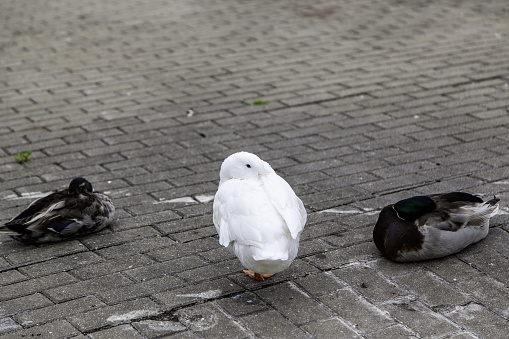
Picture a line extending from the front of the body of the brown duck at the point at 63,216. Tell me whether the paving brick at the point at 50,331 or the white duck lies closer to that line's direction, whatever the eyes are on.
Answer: the white duck

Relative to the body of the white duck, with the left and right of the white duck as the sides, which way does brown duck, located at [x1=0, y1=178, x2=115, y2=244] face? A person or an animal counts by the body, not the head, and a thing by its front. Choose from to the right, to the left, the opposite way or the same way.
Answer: to the right

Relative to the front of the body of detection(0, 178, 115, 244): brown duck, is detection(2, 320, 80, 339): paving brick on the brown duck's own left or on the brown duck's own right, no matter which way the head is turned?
on the brown duck's own right

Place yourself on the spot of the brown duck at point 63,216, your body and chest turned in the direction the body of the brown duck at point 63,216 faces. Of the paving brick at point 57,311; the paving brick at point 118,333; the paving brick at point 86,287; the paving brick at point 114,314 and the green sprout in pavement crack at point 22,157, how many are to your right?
4

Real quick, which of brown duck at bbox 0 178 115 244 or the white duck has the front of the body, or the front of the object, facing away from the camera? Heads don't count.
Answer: the white duck

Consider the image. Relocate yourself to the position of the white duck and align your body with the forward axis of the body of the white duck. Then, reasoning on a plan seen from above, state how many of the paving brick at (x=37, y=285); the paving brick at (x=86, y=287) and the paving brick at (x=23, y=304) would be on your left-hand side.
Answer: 3

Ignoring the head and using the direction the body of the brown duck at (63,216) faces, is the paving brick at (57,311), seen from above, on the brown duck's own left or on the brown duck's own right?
on the brown duck's own right

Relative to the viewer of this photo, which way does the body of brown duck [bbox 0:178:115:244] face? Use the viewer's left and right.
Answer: facing to the right of the viewer

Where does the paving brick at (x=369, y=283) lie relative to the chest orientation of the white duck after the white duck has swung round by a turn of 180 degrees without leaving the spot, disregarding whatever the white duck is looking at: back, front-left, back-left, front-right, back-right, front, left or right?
left

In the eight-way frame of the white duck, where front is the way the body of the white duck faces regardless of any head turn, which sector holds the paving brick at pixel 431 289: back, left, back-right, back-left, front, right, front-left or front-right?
right

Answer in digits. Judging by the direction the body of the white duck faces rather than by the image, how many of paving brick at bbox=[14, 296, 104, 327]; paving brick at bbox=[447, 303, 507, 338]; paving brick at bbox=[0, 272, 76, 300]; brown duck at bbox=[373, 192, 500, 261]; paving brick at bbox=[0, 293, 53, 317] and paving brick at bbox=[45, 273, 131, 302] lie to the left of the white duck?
4

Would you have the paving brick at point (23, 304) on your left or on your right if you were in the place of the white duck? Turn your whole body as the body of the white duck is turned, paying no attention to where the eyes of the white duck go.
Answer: on your left

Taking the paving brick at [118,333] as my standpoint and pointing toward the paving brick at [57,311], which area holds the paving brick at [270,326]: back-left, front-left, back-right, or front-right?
back-right

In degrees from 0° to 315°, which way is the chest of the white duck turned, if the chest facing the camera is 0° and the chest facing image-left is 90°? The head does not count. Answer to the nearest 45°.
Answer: approximately 180°

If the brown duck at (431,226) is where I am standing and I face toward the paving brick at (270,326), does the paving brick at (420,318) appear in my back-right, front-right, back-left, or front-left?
front-left

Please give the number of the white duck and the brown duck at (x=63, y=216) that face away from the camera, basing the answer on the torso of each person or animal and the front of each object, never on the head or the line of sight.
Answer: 1

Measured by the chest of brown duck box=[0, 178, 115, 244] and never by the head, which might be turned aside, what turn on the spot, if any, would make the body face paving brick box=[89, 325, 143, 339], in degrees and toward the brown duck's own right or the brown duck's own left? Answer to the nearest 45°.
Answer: approximately 90° to the brown duck's own right
